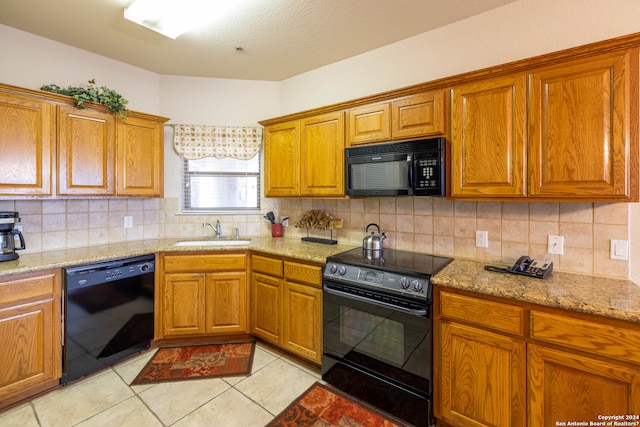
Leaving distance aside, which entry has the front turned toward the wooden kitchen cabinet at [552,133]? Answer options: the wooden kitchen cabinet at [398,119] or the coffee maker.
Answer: the coffee maker

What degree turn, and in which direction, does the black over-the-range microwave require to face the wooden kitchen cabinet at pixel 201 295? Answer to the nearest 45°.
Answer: approximately 45° to its right

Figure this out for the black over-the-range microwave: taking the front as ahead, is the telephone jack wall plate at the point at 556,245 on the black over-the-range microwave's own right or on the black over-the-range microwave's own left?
on the black over-the-range microwave's own left

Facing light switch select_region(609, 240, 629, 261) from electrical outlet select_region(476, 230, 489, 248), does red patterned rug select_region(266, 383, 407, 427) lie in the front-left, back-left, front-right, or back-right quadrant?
back-right

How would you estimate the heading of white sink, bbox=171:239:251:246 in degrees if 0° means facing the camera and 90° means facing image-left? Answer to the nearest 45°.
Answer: approximately 0°

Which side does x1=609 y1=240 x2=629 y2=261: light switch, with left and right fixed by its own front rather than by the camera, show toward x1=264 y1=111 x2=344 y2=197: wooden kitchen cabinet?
right

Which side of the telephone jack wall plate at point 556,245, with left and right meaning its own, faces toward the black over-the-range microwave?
right

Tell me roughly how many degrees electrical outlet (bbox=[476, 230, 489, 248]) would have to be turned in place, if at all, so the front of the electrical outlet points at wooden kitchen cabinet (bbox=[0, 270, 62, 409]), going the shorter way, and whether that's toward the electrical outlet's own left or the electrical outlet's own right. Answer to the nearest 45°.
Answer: approximately 45° to the electrical outlet's own right

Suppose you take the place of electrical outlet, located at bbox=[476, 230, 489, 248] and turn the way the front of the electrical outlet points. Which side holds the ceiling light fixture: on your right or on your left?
on your right
